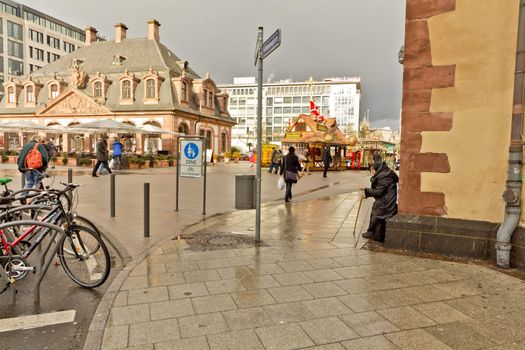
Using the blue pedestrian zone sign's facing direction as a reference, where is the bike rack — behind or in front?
in front

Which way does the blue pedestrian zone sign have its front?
toward the camera

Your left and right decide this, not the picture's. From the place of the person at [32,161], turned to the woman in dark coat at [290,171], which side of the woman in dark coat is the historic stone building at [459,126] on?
right

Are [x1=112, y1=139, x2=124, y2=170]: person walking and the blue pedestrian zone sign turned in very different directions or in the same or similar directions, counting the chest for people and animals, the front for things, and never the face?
very different directions

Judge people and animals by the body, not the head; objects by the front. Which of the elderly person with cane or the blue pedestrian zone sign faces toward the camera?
the blue pedestrian zone sign

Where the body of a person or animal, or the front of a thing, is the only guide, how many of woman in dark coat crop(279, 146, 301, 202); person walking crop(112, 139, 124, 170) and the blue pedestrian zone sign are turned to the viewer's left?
0

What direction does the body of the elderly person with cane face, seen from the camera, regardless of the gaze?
to the viewer's left

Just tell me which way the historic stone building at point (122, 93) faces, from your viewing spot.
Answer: facing the viewer and to the left of the viewer
